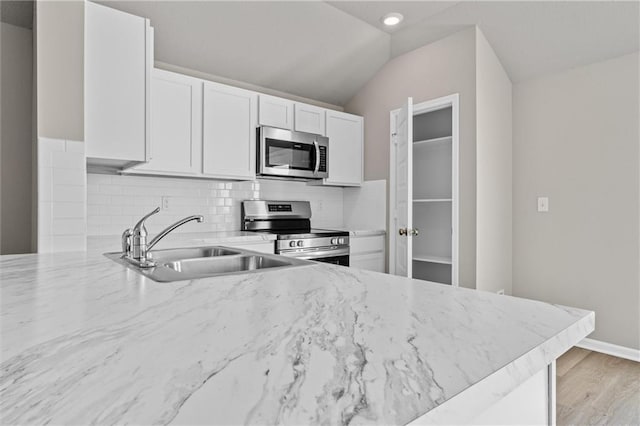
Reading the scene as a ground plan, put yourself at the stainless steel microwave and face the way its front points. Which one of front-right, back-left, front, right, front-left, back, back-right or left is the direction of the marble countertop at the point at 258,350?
front-right

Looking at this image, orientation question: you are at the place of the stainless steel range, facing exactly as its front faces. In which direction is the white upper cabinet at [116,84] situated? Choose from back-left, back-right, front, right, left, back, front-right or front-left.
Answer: right

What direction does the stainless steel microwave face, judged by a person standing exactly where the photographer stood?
facing the viewer and to the right of the viewer
